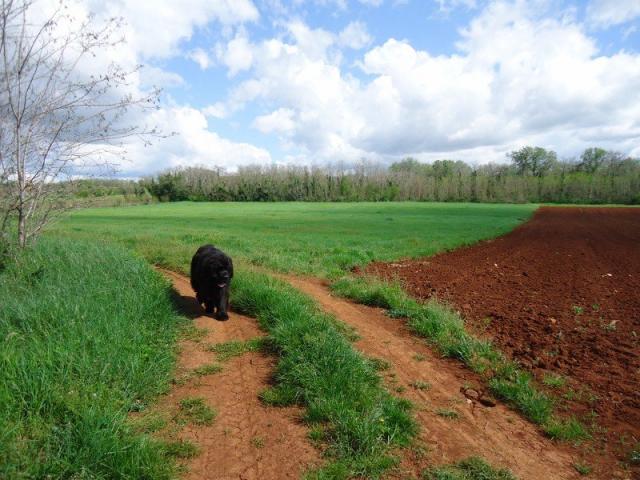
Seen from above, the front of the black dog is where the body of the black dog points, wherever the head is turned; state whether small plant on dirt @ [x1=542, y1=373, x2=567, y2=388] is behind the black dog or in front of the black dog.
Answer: in front

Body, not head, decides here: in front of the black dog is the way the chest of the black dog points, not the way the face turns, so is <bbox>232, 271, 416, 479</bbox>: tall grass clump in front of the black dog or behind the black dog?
in front

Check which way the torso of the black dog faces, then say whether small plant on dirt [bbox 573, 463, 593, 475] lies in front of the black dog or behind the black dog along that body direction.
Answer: in front

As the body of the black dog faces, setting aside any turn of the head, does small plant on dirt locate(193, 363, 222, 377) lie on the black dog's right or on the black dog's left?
on the black dog's right

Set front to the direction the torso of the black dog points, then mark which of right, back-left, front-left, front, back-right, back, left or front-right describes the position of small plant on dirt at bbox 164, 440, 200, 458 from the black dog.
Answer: front-right

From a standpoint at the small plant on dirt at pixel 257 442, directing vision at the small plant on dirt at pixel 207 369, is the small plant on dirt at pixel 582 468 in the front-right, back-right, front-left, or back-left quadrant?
back-right

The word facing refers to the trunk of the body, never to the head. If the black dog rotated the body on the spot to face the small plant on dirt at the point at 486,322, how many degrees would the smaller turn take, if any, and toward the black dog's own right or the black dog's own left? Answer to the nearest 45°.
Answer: approximately 45° to the black dog's own left

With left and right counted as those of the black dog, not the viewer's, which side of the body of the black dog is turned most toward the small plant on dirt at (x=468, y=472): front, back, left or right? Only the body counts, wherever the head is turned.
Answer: front

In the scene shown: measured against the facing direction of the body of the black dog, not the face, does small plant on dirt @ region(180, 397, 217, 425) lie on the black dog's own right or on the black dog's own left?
on the black dog's own right

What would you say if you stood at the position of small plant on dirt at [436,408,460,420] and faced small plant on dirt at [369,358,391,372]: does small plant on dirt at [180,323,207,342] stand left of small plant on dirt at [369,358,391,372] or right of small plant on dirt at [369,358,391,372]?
left

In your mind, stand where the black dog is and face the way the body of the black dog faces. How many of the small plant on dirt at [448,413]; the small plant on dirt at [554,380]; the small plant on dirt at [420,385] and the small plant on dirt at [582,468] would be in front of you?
4

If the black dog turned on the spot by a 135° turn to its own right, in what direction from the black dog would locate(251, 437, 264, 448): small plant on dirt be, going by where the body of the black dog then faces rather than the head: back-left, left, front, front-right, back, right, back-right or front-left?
left
